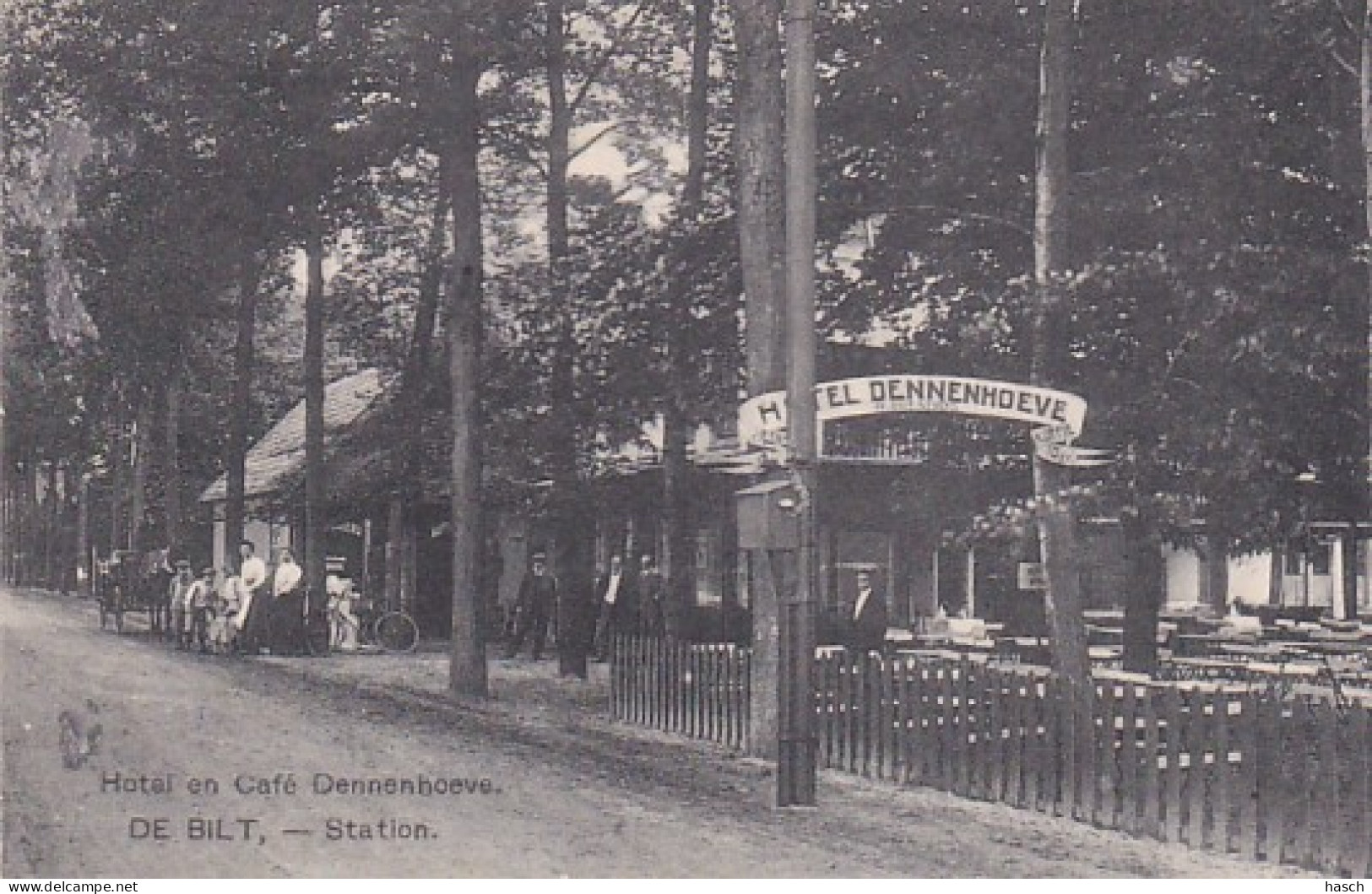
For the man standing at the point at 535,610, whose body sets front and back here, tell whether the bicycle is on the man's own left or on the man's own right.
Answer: on the man's own right

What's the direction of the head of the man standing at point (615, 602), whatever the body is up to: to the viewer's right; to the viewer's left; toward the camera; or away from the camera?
toward the camera

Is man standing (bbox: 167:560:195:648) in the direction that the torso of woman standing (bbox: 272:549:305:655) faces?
no

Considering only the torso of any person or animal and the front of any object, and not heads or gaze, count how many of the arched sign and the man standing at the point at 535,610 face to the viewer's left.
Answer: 0

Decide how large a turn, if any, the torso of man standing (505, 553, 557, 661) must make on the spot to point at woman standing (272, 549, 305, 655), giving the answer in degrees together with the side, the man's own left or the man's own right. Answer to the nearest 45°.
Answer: approximately 90° to the man's own right

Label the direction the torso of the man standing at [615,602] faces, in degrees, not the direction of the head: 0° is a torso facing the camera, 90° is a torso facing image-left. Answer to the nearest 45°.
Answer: approximately 45°

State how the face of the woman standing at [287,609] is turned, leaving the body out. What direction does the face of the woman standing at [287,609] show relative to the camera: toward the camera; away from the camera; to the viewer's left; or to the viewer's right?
toward the camera

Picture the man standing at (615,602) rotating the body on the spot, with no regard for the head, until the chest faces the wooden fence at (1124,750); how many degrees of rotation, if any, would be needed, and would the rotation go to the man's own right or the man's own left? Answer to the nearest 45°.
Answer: approximately 45° to the man's own left

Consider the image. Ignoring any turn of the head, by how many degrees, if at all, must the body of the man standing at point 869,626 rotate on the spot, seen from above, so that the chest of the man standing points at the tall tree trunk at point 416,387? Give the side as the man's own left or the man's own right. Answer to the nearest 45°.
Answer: approximately 90° to the man's own right

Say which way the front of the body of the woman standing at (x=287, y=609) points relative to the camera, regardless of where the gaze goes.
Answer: toward the camera

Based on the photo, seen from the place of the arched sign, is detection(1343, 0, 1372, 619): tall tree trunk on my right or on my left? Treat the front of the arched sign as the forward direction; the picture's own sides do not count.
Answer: on my left

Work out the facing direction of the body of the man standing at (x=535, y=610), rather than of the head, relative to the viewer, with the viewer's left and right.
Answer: facing the viewer

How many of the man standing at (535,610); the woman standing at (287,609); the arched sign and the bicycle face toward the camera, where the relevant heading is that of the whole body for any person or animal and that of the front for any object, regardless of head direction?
3
